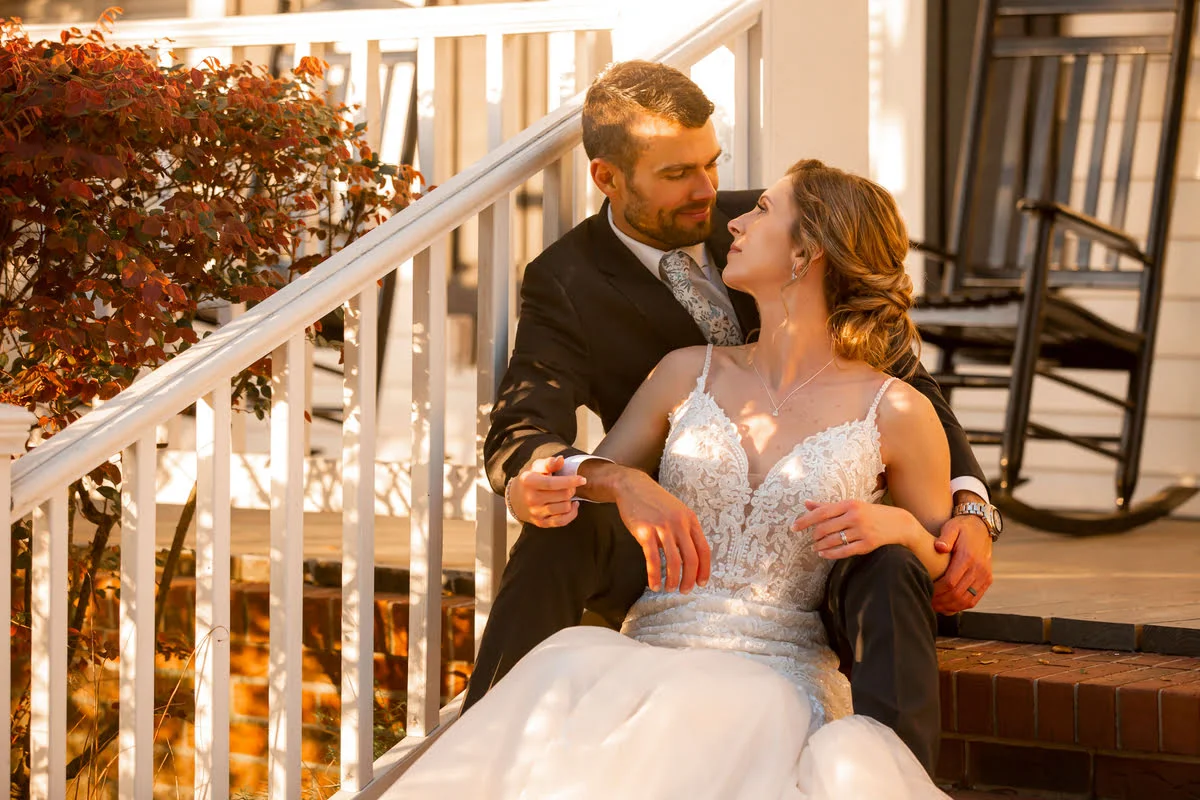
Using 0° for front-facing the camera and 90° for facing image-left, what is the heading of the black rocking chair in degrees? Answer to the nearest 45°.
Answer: approximately 45°

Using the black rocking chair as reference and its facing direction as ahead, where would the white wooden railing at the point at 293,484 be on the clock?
The white wooden railing is roughly at 11 o'clock from the black rocking chair.

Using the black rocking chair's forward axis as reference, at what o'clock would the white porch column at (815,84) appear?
The white porch column is roughly at 11 o'clock from the black rocking chair.

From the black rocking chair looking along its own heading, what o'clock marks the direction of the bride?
The bride is roughly at 11 o'clock from the black rocking chair.
